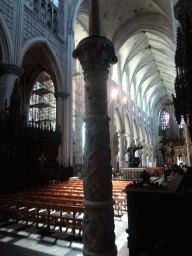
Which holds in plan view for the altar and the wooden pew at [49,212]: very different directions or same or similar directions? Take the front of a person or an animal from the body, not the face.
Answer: very different directions

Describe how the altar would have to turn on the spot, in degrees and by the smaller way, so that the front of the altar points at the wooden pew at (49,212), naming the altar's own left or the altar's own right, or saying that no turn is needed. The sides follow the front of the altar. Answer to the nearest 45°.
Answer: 0° — it already faces it

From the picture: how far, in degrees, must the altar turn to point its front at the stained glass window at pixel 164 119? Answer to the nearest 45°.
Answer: approximately 180°

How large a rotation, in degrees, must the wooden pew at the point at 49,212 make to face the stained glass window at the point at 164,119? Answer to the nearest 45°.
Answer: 0° — it already faces it

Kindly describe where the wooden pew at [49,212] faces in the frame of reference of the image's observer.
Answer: facing away from the viewer and to the right of the viewer

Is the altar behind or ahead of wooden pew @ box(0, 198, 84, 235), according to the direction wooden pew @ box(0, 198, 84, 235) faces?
ahead

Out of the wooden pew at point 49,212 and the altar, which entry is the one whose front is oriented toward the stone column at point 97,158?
the altar

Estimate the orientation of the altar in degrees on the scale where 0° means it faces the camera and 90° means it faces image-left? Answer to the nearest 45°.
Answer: approximately 0°

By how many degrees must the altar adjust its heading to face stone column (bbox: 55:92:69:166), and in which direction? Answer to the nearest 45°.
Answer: approximately 90° to its right

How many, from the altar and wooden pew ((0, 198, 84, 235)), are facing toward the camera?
1

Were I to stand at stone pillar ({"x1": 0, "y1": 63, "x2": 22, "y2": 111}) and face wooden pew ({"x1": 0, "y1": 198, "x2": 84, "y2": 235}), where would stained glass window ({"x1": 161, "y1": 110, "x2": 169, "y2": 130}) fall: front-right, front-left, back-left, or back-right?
back-left

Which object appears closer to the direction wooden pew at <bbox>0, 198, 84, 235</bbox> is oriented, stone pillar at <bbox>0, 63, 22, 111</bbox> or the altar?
the altar

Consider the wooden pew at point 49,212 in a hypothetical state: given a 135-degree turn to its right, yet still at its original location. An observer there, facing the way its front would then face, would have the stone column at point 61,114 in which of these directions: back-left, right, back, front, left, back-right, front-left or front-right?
back
